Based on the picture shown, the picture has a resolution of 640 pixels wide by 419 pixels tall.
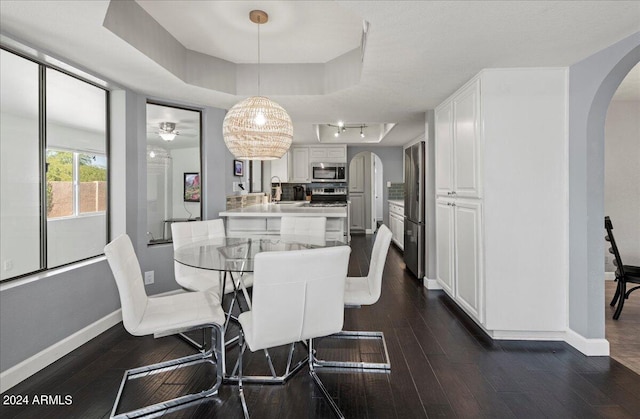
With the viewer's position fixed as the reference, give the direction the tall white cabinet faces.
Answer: facing to the left of the viewer

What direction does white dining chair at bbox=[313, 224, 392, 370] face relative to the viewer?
to the viewer's left

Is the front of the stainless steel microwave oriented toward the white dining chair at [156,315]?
yes

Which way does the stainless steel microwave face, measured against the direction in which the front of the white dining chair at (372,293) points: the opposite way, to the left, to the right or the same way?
to the left

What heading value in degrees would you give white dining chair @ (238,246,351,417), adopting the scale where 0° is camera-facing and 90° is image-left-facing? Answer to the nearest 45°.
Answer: approximately 135°

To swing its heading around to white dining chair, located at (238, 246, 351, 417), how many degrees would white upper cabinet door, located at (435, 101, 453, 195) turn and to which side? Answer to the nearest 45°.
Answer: approximately 90° to its left
